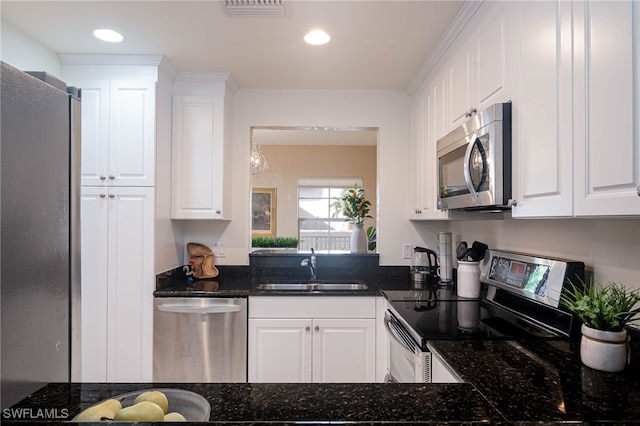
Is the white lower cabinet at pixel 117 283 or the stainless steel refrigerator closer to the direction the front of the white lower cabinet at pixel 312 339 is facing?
the stainless steel refrigerator

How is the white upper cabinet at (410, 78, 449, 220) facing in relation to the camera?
to the viewer's left

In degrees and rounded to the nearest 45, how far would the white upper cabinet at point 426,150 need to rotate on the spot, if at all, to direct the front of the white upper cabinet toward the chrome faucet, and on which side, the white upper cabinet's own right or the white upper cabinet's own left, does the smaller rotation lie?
0° — it already faces it
